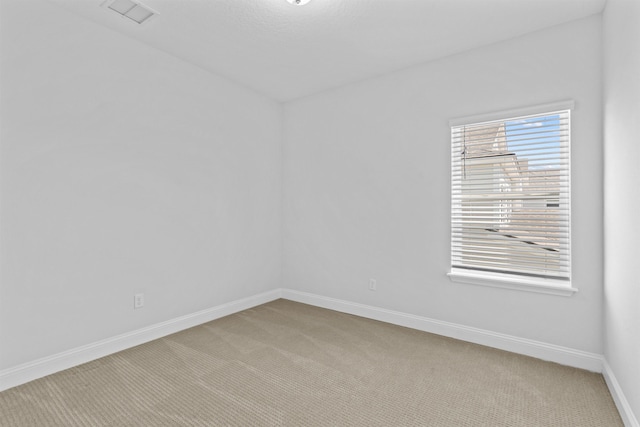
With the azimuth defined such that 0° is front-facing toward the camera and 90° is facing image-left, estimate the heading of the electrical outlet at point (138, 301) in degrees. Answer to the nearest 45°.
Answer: approximately 315°

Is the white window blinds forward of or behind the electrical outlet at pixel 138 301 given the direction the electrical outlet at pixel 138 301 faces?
forward
